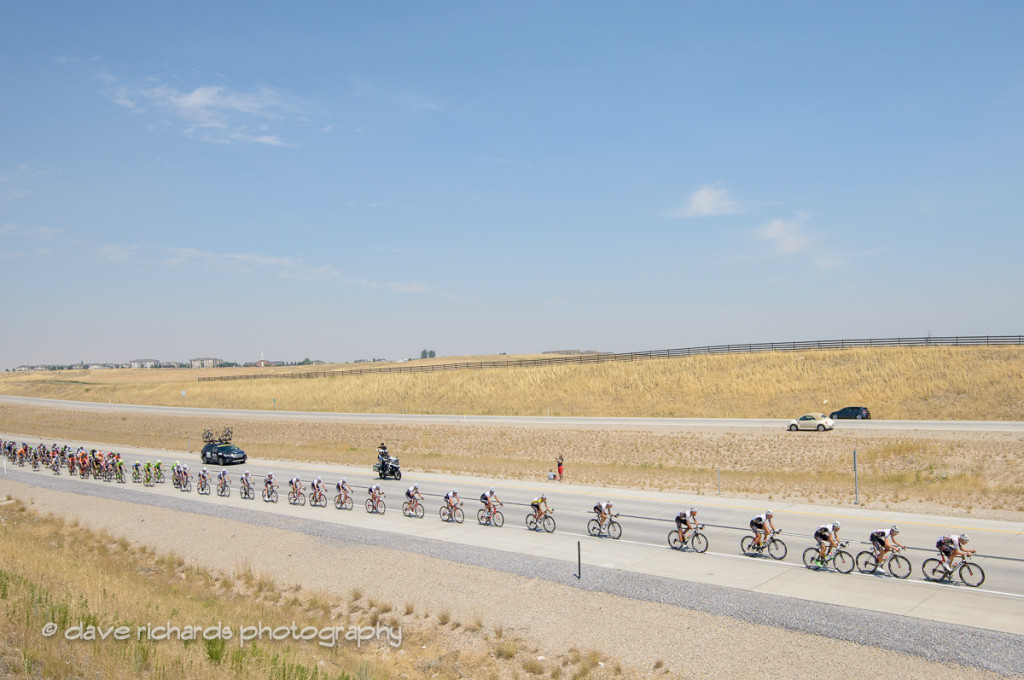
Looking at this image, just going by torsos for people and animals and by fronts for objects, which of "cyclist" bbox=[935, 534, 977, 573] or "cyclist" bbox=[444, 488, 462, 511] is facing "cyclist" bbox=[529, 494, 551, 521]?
"cyclist" bbox=[444, 488, 462, 511]

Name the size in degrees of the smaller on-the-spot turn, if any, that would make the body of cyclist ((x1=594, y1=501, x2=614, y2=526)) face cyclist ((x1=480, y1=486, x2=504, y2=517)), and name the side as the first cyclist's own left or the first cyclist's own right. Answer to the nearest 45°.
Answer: approximately 180°

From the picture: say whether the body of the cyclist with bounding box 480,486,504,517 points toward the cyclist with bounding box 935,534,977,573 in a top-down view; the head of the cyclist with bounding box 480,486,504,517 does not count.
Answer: yes

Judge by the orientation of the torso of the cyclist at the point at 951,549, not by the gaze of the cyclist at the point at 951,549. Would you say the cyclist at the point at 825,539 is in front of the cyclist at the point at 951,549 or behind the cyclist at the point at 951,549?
behind

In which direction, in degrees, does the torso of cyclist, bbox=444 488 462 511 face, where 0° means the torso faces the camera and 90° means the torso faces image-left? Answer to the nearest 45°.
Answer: approximately 315°

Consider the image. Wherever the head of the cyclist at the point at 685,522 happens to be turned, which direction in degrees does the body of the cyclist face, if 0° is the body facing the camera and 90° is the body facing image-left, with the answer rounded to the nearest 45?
approximately 270°

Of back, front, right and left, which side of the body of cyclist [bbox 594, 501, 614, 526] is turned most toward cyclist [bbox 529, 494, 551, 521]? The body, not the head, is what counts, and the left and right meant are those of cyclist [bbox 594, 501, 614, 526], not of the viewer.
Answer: back

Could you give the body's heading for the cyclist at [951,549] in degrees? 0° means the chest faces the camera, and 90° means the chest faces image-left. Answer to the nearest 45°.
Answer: approximately 270°

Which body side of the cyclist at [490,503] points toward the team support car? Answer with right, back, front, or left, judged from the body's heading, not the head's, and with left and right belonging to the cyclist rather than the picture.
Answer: back

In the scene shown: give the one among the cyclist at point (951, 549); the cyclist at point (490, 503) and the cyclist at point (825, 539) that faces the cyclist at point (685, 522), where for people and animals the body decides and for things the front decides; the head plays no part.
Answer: the cyclist at point (490, 503)

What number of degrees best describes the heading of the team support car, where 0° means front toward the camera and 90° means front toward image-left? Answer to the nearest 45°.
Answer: approximately 315°

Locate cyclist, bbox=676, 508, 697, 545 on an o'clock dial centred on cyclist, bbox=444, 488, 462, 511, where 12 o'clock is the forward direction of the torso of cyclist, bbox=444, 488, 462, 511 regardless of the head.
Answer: cyclist, bbox=676, 508, 697, 545 is roughly at 12 o'clock from cyclist, bbox=444, 488, 462, 511.

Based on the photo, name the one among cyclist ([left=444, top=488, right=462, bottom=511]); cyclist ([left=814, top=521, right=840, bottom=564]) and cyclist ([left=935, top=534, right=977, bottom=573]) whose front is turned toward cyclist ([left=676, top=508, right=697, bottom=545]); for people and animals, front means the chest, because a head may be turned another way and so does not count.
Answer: cyclist ([left=444, top=488, right=462, bottom=511])
